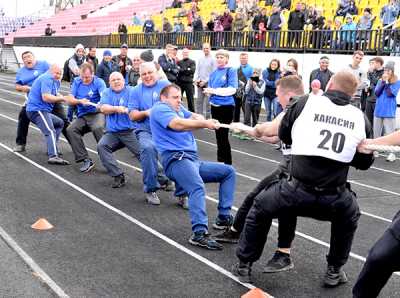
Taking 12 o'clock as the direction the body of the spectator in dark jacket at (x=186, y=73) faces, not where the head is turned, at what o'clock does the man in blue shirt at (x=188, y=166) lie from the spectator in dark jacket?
The man in blue shirt is roughly at 12 o'clock from the spectator in dark jacket.

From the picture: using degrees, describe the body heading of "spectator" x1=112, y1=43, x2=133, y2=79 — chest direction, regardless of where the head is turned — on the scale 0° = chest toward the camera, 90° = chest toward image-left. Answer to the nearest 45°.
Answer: approximately 0°

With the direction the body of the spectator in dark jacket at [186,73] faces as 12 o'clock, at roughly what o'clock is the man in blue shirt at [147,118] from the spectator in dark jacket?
The man in blue shirt is roughly at 12 o'clock from the spectator in dark jacket.

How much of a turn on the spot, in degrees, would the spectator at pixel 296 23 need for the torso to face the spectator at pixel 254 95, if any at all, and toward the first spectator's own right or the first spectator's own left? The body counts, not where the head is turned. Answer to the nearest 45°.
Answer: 0° — they already face them

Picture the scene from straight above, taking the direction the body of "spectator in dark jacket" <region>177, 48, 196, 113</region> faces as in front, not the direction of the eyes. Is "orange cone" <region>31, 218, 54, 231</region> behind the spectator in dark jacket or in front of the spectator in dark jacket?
in front

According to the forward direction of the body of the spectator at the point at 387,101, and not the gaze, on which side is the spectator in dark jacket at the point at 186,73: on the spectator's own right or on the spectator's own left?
on the spectator's own right

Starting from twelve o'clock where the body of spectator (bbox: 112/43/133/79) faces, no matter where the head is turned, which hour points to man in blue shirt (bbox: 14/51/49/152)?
The man in blue shirt is roughly at 1 o'clock from the spectator.

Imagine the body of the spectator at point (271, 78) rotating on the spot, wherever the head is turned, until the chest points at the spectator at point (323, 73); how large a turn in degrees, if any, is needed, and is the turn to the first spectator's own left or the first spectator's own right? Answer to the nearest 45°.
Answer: approximately 45° to the first spectator's own left

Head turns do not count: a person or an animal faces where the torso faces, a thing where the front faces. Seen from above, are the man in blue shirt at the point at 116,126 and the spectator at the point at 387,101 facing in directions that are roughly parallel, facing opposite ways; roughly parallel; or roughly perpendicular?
roughly perpendicular

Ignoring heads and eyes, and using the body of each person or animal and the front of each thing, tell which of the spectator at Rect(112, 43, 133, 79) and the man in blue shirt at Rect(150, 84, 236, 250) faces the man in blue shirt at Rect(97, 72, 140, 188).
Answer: the spectator
